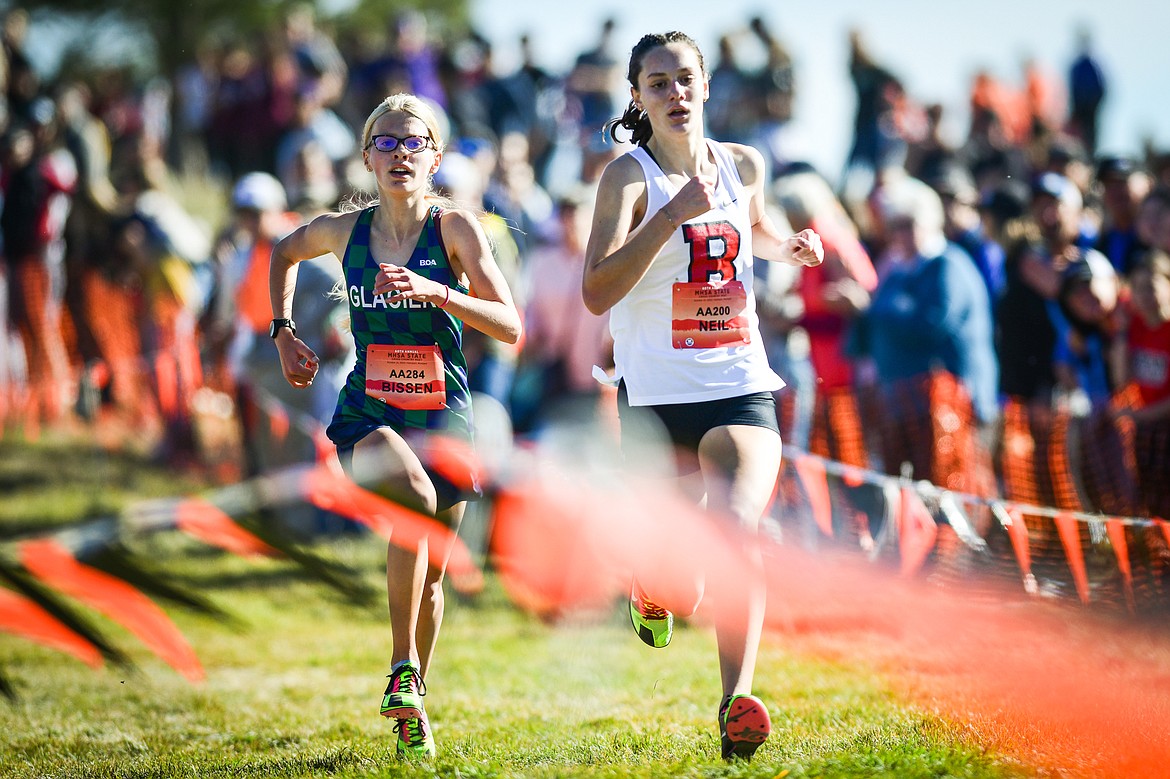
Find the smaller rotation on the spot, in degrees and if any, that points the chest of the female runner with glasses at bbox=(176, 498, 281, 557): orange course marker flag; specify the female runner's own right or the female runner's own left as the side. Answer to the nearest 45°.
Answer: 0° — they already face it

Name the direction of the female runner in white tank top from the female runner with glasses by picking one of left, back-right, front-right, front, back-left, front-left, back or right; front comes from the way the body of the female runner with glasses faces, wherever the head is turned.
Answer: left

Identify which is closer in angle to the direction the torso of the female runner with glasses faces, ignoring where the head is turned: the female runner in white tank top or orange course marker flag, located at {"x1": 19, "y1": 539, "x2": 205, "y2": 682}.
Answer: the orange course marker flag

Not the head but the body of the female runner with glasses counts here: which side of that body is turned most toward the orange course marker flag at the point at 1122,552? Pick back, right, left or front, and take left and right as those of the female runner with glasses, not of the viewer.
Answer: left

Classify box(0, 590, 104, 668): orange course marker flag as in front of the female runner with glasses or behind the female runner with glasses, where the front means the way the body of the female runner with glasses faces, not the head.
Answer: in front

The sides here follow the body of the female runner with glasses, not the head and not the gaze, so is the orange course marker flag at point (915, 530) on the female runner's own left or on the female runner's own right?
on the female runner's own left

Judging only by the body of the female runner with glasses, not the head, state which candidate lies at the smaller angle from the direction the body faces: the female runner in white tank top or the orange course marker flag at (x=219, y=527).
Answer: the orange course marker flag

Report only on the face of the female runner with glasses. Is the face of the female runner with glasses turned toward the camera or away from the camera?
toward the camera

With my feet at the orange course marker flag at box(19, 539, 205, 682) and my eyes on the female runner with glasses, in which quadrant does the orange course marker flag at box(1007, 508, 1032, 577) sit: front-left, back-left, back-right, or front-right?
front-right

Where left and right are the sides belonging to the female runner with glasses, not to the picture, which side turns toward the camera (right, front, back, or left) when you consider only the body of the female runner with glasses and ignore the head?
front

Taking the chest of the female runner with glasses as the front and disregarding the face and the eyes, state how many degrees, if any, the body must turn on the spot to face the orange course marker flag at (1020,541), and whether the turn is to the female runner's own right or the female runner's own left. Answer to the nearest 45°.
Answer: approximately 135° to the female runner's own left

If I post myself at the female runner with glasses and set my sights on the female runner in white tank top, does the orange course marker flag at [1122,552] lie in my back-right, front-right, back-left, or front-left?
front-left

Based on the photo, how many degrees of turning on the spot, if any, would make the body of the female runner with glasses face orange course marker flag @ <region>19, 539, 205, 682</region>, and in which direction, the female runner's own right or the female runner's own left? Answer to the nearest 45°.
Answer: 0° — they already face it
